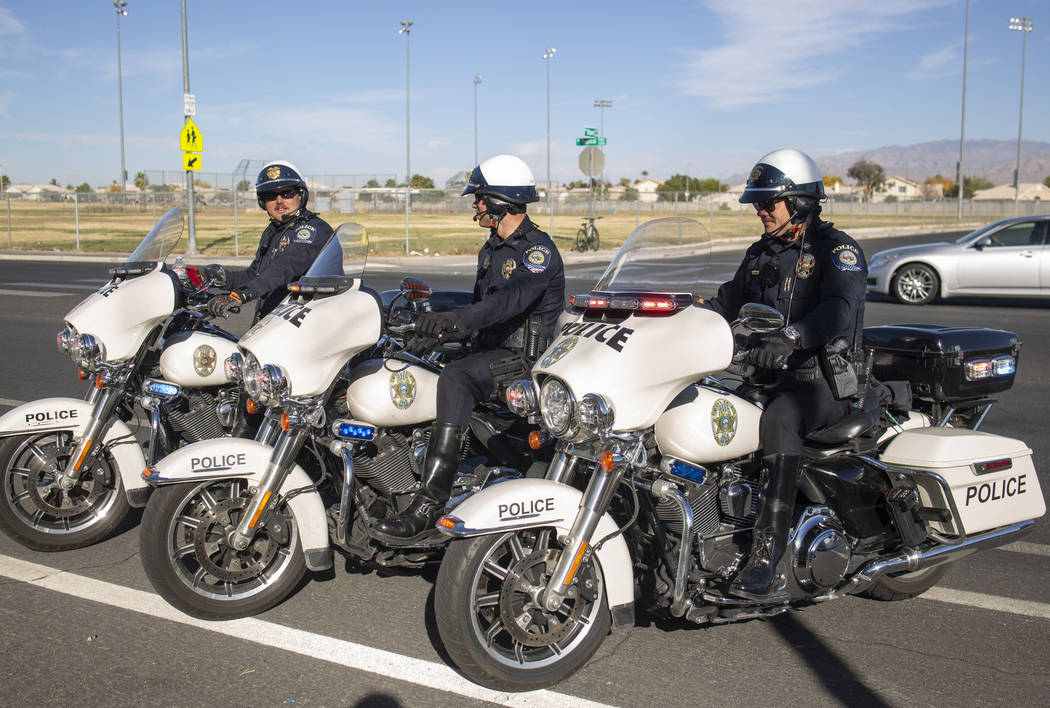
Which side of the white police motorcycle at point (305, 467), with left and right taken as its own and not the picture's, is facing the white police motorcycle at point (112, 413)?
right

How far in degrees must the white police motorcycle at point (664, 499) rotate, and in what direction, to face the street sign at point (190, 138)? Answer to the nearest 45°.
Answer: approximately 90° to its right

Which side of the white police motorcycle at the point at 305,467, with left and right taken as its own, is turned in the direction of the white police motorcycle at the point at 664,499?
left

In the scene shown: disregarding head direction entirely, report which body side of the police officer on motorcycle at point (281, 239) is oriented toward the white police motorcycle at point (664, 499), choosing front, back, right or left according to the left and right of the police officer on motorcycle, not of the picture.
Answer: left

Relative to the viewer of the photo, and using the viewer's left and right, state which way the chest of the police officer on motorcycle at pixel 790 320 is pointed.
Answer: facing the viewer and to the left of the viewer

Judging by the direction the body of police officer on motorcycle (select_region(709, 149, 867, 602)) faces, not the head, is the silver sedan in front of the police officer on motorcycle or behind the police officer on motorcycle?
behind

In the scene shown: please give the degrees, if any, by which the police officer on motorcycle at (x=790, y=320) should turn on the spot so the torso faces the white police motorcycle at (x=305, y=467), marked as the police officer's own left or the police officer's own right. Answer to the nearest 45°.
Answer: approximately 45° to the police officer's own right

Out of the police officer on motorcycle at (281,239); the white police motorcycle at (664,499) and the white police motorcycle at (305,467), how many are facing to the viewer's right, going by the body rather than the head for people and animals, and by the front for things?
0

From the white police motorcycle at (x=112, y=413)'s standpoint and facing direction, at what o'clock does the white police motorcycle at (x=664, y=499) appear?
the white police motorcycle at (x=664, y=499) is roughly at 9 o'clock from the white police motorcycle at (x=112, y=413).

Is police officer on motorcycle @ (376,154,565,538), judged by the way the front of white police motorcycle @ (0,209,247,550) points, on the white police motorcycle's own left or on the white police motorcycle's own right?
on the white police motorcycle's own left

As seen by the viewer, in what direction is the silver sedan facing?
to the viewer's left

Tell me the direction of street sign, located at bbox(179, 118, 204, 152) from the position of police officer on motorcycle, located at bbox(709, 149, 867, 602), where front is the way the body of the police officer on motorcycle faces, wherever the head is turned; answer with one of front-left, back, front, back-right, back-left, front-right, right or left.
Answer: right

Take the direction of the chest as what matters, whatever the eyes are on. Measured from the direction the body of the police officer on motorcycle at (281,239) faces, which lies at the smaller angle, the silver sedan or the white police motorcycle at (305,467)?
the white police motorcycle

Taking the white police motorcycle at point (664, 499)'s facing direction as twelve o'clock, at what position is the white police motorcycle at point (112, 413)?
the white police motorcycle at point (112, 413) is roughly at 2 o'clock from the white police motorcycle at point (664, 499).

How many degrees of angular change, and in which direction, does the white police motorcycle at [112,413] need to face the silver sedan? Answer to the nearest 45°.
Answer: approximately 180°

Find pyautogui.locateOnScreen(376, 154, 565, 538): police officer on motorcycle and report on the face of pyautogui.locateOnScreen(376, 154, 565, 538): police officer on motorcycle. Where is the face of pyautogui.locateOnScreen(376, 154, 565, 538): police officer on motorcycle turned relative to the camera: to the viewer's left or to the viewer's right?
to the viewer's left
